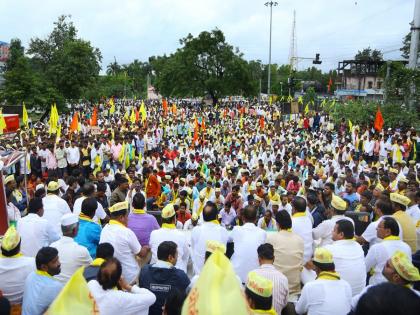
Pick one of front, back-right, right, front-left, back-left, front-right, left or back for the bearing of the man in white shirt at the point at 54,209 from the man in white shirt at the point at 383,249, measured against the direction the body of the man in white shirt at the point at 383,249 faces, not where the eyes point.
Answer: front-left

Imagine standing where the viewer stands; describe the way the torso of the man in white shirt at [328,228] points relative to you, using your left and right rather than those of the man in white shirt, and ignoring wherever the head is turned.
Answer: facing away from the viewer and to the left of the viewer

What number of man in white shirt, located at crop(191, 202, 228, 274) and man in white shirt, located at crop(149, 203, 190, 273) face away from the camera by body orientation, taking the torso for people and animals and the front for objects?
2

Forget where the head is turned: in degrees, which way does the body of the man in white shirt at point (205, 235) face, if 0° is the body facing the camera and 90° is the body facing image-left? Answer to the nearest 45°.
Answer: approximately 180°

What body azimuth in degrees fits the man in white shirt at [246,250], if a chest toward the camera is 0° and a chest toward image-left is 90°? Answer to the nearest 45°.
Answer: approximately 180°

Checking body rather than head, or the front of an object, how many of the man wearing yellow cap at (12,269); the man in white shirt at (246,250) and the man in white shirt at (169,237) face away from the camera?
3

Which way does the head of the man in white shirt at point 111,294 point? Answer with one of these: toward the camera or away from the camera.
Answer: away from the camera

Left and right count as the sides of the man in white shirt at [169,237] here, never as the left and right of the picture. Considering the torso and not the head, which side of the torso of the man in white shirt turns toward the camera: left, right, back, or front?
back
